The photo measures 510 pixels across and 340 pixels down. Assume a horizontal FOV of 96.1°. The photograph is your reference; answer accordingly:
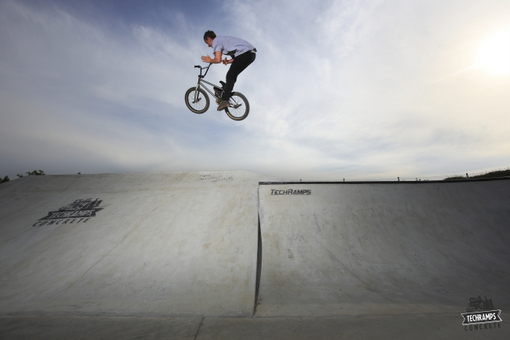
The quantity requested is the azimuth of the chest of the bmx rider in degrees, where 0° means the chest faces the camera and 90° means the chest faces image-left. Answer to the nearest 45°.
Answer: approximately 90°
